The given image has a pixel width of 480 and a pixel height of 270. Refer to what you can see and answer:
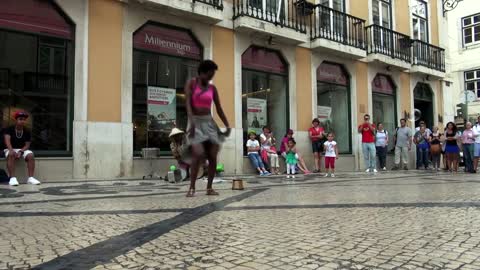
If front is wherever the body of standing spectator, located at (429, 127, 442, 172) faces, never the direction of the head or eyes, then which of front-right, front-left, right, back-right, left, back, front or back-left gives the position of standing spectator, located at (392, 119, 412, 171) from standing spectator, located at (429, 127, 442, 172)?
right

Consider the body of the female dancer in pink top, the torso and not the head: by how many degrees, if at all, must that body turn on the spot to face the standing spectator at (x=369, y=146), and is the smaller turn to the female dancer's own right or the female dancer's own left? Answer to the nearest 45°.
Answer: approximately 90° to the female dancer's own left

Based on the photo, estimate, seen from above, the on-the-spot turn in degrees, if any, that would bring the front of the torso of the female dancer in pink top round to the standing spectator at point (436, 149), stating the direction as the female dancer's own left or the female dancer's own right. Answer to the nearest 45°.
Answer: approximately 90° to the female dancer's own left

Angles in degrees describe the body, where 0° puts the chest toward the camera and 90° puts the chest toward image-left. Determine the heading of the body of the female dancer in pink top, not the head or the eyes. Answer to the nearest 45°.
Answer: approximately 315°

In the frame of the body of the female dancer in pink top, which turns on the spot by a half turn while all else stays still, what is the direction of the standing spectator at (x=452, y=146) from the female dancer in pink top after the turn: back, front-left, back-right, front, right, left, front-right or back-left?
right

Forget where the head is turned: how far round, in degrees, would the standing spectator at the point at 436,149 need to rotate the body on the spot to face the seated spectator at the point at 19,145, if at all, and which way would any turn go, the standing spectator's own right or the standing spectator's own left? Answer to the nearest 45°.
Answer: approximately 45° to the standing spectator's own right

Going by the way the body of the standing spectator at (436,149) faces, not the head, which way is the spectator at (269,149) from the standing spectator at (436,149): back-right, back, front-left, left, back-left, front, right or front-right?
front-right

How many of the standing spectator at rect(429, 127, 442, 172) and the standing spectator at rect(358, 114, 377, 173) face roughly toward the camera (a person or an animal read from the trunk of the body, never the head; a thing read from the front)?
2

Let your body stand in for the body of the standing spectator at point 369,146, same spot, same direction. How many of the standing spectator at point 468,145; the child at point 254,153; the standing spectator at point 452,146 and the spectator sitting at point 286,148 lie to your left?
2

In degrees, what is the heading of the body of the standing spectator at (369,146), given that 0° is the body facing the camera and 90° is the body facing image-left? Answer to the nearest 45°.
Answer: approximately 0°

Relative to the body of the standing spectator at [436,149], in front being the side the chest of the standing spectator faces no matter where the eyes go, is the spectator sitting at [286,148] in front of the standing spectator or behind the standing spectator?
in front

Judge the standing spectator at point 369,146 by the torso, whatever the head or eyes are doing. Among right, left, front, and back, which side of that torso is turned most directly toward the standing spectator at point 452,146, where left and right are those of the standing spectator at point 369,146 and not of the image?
left

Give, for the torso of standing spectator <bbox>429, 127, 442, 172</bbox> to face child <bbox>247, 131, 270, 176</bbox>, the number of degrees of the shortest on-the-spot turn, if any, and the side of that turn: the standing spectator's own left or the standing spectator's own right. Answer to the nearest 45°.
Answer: approximately 45° to the standing spectator's own right
